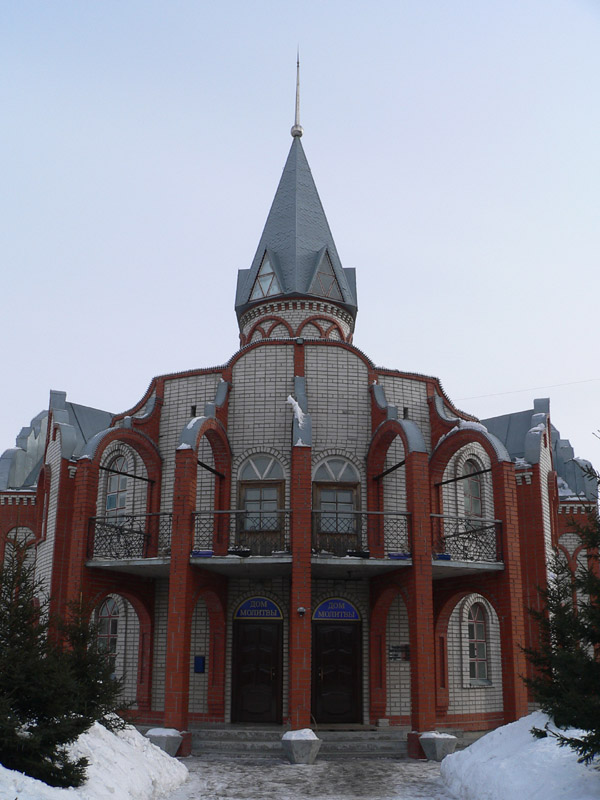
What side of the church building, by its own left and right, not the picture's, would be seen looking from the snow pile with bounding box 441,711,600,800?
front

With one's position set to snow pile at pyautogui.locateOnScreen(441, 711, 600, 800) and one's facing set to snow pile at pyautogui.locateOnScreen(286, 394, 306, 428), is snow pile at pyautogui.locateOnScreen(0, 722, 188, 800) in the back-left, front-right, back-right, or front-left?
front-left

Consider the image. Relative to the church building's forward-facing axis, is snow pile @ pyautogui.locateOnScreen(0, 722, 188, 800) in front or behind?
in front

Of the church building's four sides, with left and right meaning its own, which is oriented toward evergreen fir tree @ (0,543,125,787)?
front

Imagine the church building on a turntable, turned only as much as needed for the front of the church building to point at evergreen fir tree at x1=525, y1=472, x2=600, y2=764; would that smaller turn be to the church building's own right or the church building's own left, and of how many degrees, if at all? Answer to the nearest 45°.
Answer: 0° — it already faces it

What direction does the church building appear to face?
toward the camera
